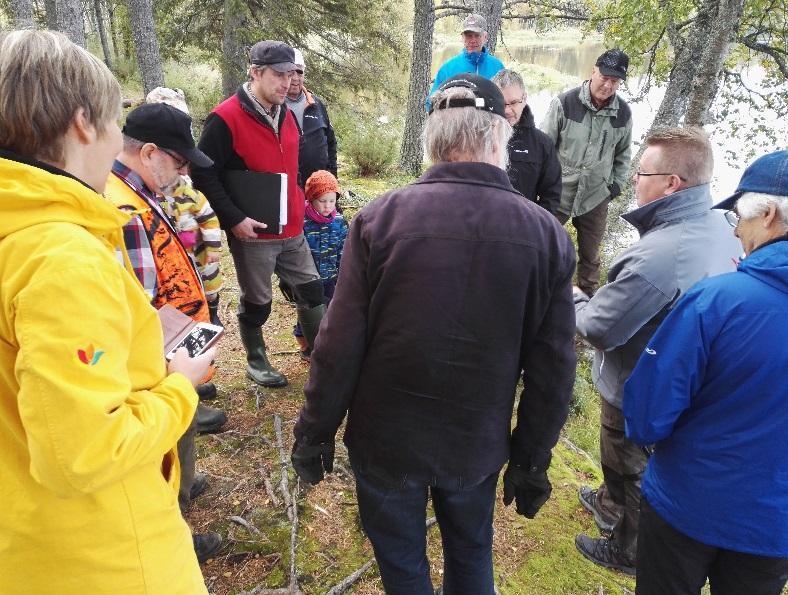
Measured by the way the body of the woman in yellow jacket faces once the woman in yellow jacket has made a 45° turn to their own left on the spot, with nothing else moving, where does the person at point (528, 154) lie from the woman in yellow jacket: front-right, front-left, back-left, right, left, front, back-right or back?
front-right

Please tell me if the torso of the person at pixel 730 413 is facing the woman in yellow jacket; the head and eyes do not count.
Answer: no

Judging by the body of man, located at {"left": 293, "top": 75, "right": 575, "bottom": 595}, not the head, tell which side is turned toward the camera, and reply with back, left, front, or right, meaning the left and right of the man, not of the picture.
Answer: back

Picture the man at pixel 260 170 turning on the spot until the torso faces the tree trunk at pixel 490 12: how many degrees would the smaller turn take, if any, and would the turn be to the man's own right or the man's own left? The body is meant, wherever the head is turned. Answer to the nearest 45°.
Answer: approximately 90° to the man's own left

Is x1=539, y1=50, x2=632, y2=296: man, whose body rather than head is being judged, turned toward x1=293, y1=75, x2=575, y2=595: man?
yes

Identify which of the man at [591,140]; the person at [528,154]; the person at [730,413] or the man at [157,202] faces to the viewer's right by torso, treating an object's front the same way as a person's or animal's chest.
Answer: the man at [157,202]

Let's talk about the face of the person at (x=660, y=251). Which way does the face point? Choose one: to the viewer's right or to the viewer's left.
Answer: to the viewer's left

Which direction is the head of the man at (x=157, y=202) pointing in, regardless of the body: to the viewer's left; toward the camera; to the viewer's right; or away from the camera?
to the viewer's right

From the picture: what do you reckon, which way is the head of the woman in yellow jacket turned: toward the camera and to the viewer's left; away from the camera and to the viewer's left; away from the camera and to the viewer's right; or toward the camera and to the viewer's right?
away from the camera and to the viewer's right

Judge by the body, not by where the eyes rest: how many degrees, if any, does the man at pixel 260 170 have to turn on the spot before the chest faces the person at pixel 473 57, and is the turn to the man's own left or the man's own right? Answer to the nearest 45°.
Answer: approximately 90° to the man's own left

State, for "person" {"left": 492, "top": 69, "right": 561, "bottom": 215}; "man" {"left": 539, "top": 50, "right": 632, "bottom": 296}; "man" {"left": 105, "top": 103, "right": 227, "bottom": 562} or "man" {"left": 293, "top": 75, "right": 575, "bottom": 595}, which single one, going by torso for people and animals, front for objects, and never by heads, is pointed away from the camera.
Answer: "man" {"left": 293, "top": 75, "right": 575, "bottom": 595}

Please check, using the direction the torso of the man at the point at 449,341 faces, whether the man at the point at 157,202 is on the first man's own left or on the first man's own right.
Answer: on the first man's own left

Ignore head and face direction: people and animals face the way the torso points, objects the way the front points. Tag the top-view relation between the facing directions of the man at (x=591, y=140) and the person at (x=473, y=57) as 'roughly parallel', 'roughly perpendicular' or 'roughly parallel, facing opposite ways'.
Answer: roughly parallel

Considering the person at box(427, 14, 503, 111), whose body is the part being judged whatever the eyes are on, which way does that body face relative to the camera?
toward the camera

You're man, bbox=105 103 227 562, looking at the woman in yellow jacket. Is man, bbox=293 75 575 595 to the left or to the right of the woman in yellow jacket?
left

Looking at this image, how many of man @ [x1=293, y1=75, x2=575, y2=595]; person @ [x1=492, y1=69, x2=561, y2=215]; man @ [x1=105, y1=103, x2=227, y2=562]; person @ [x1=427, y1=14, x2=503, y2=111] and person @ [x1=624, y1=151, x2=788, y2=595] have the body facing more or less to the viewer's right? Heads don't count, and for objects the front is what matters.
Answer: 1

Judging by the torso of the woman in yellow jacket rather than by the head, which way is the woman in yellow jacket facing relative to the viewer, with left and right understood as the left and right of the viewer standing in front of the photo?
facing away from the viewer and to the right of the viewer

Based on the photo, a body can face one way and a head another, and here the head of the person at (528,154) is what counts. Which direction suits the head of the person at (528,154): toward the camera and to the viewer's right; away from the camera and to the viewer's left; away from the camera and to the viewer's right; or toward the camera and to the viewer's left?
toward the camera and to the viewer's left

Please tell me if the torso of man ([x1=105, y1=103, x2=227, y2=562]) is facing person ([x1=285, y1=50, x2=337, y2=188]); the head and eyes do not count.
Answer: no

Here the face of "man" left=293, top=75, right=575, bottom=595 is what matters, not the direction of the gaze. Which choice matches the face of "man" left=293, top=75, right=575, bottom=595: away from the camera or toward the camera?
away from the camera
